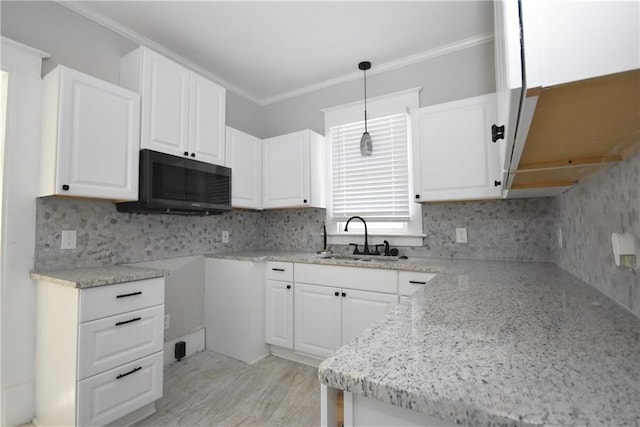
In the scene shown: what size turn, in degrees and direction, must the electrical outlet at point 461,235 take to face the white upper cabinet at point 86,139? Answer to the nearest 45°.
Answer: approximately 45° to its right

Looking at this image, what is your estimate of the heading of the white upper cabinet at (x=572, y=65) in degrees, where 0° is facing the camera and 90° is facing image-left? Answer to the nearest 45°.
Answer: approximately 90°

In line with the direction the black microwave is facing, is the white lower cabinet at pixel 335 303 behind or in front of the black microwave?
in front

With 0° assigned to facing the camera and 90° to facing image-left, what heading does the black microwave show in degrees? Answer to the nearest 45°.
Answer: approximately 315°

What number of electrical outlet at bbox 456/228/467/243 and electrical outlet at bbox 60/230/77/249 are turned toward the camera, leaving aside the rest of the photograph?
2

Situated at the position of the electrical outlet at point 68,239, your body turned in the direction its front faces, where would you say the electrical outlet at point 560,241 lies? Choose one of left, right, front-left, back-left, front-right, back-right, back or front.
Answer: front-left

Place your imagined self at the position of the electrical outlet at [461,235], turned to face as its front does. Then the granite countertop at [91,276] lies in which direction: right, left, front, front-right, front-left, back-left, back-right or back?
front-right

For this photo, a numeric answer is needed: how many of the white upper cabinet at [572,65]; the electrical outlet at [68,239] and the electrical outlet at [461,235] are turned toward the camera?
2

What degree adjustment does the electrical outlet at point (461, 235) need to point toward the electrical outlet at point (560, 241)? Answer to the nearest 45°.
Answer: approximately 45° to its left

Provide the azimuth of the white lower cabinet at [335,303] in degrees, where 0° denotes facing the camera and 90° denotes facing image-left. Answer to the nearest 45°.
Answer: approximately 45°
